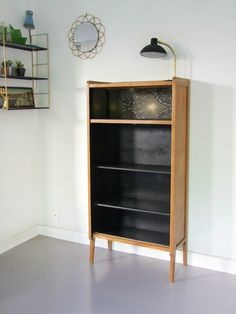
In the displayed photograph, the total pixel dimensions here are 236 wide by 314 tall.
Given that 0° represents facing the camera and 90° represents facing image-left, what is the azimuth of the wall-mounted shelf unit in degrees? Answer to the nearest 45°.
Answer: approximately 315°

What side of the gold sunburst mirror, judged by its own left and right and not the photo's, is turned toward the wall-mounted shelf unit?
right

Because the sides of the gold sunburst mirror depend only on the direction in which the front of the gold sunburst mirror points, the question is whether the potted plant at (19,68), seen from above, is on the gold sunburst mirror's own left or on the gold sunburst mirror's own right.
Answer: on the gold sunburst mirror's own right

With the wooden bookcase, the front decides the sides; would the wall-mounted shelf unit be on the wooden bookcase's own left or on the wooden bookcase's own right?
on the wooden bookcase's own right

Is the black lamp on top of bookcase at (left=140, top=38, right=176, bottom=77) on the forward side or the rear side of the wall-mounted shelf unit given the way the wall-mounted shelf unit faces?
on the forward side
